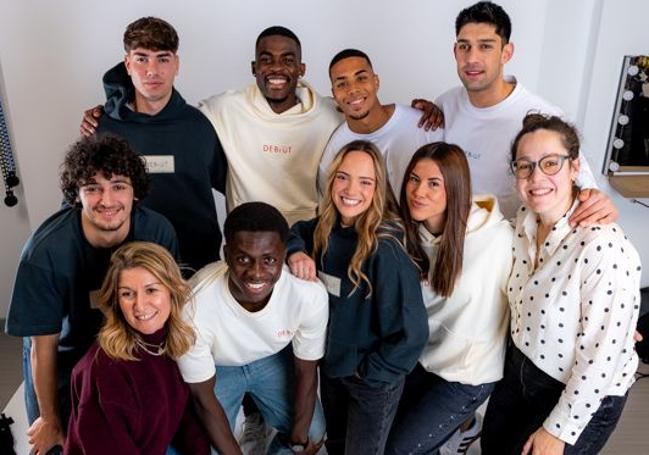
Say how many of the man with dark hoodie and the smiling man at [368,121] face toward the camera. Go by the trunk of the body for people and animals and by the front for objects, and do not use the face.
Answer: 2

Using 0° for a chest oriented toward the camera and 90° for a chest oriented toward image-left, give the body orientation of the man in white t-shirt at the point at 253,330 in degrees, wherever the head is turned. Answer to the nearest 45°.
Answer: approximately 0°

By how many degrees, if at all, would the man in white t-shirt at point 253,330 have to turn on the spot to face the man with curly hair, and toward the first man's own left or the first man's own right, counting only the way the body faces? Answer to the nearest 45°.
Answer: approximately 90° to the first man's own right

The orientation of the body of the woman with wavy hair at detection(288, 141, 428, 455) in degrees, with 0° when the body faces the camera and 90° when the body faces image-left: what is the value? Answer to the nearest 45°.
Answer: approximately 45°

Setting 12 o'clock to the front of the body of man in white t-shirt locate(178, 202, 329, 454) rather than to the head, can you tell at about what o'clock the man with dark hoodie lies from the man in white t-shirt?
The man with dark hoodie is roughly at 5 o'clock from the man in white t-shirt.

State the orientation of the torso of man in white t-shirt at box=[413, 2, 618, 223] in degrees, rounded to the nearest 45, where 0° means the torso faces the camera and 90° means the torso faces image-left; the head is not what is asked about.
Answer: approximately 45°

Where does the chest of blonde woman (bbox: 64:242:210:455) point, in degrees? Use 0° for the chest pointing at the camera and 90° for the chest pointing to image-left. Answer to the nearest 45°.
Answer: approximately 315°

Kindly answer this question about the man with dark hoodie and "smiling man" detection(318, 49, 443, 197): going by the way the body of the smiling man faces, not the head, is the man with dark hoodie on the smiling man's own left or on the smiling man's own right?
on the smiling man's own right

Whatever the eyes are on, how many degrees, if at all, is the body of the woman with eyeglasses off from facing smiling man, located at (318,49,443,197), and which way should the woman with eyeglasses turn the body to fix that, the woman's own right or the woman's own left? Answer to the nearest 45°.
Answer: approximately 90° to the woman's own right
